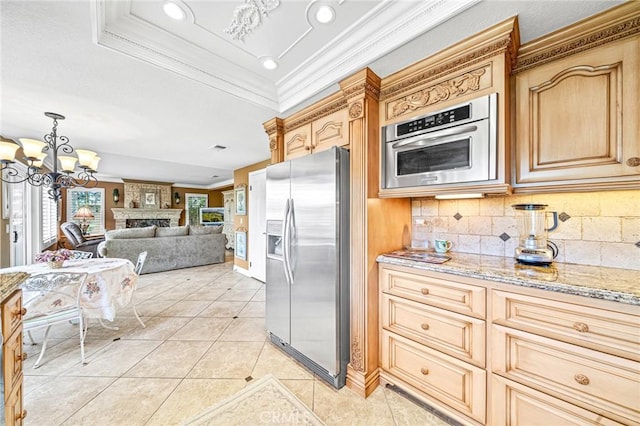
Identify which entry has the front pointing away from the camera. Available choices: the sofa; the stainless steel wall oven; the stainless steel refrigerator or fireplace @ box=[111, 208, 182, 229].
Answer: the sofa

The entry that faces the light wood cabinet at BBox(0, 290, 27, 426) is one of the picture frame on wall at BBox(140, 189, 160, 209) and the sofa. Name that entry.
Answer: the picture frame on wall

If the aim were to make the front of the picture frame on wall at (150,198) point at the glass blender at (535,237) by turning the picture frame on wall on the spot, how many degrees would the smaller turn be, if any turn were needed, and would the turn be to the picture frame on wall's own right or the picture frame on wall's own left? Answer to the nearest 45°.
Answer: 0° — it already faces it

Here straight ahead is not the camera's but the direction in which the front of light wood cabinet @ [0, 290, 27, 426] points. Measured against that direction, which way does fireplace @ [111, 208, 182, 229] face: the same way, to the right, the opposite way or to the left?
to the right

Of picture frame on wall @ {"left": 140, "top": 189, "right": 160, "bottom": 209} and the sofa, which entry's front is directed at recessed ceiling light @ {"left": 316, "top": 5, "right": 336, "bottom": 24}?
the picture frame on wall

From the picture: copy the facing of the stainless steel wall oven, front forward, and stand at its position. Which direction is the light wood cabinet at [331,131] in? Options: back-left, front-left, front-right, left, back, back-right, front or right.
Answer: front-right

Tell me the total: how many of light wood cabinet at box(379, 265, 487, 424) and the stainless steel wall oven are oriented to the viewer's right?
0

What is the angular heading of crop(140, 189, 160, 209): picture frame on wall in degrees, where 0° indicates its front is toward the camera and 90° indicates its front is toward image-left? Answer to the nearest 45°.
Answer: approximately 0°

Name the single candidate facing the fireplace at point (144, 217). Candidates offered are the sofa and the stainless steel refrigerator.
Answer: the sofa

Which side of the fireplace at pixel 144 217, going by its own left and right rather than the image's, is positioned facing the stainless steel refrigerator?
front

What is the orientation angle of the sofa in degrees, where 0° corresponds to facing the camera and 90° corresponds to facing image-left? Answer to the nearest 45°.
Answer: approximately 180°

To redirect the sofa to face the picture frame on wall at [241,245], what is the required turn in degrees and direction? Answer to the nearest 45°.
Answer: approximately 135° to its right

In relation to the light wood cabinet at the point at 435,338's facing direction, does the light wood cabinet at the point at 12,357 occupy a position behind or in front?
in front

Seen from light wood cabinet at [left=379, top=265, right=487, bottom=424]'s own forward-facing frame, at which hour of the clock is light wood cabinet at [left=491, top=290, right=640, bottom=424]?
light wood cabinet at [left=491, top=290, right=640, bottom=424] is roughly at 8 o'clock from light wood cabinet at [left=379, top=265, right=487, bottom=424].

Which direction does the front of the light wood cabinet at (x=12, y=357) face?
to the viewer's right
